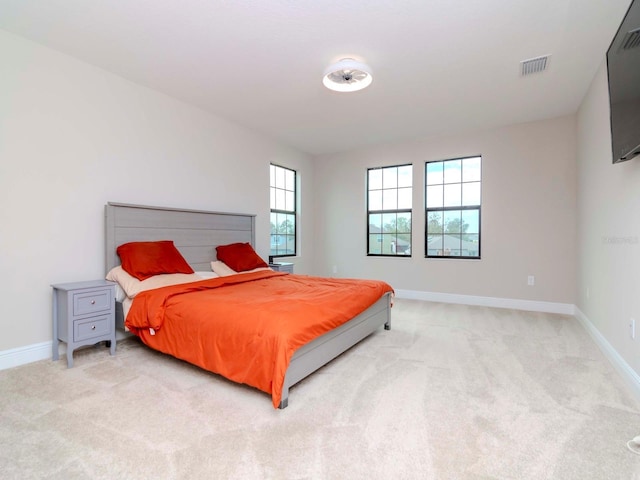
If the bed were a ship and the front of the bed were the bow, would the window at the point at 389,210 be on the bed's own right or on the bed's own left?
on the bed's own left

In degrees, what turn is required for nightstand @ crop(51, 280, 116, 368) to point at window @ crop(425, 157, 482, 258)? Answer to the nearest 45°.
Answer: approximately 45° to its left

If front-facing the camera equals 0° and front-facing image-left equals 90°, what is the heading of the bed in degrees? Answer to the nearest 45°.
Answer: approximately 315°

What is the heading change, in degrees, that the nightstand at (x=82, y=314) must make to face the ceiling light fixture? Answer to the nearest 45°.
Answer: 0° — it already faces it

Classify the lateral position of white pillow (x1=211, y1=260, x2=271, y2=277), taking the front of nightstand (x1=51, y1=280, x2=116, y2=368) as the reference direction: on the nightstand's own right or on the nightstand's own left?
on the nightstand's own left

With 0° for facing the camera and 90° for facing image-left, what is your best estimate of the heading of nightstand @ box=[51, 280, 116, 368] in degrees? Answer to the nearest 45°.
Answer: approximately 315°
